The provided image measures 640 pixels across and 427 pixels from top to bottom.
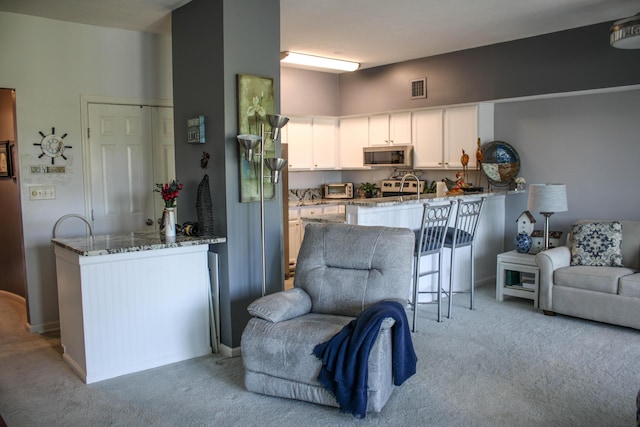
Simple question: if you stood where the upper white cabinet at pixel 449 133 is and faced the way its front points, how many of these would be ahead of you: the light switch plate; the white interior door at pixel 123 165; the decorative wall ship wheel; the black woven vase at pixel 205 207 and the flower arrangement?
5

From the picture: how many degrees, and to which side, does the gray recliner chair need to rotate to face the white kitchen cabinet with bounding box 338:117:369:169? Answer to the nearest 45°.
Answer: approximately 135° to its right

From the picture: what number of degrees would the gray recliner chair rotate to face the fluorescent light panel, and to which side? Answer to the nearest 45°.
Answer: approximately 135° to its right

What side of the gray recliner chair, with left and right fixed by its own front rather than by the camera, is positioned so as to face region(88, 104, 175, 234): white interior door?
right

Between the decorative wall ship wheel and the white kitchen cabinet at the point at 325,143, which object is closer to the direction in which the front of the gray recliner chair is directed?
the decorative wall ship wheel

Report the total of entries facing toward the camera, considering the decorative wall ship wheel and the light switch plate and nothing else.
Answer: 2

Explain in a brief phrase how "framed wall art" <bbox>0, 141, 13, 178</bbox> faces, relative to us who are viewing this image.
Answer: facing the viewer and to the right of the viewer

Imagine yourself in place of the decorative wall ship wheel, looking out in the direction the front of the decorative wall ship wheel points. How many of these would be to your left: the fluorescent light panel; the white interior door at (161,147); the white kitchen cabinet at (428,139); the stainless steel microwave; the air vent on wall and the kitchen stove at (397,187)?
6

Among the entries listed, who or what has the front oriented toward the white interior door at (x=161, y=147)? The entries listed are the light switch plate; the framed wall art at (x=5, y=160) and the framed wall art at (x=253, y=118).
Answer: the framed wall art at (x=5, y=160)

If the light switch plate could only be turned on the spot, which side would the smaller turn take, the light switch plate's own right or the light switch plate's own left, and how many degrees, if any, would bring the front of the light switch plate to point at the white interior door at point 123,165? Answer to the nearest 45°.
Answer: approximately 90° to the light switch plate's own left

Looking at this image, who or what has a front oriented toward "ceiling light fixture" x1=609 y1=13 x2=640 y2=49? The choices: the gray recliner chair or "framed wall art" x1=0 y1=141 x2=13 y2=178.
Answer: the framed wall art
